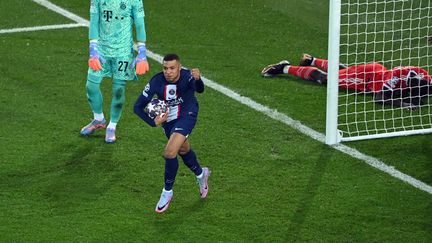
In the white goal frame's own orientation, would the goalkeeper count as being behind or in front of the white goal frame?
in front

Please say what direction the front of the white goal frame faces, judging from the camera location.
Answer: facing the viewer and to the left of the viewer

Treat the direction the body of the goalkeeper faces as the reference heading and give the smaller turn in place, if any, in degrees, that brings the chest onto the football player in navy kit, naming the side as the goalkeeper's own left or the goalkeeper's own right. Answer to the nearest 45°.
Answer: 0° — they already face them

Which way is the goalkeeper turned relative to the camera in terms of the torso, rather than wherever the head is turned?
toward the camera

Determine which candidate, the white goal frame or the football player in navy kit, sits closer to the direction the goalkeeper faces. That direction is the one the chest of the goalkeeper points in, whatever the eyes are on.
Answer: the football player in navy kit

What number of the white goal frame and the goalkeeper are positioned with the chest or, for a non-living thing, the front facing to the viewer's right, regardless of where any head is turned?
0

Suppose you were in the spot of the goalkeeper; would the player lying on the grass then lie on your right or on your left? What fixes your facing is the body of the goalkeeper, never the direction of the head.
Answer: on your left

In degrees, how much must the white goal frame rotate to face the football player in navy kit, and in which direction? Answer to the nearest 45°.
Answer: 0° — it already faces them
